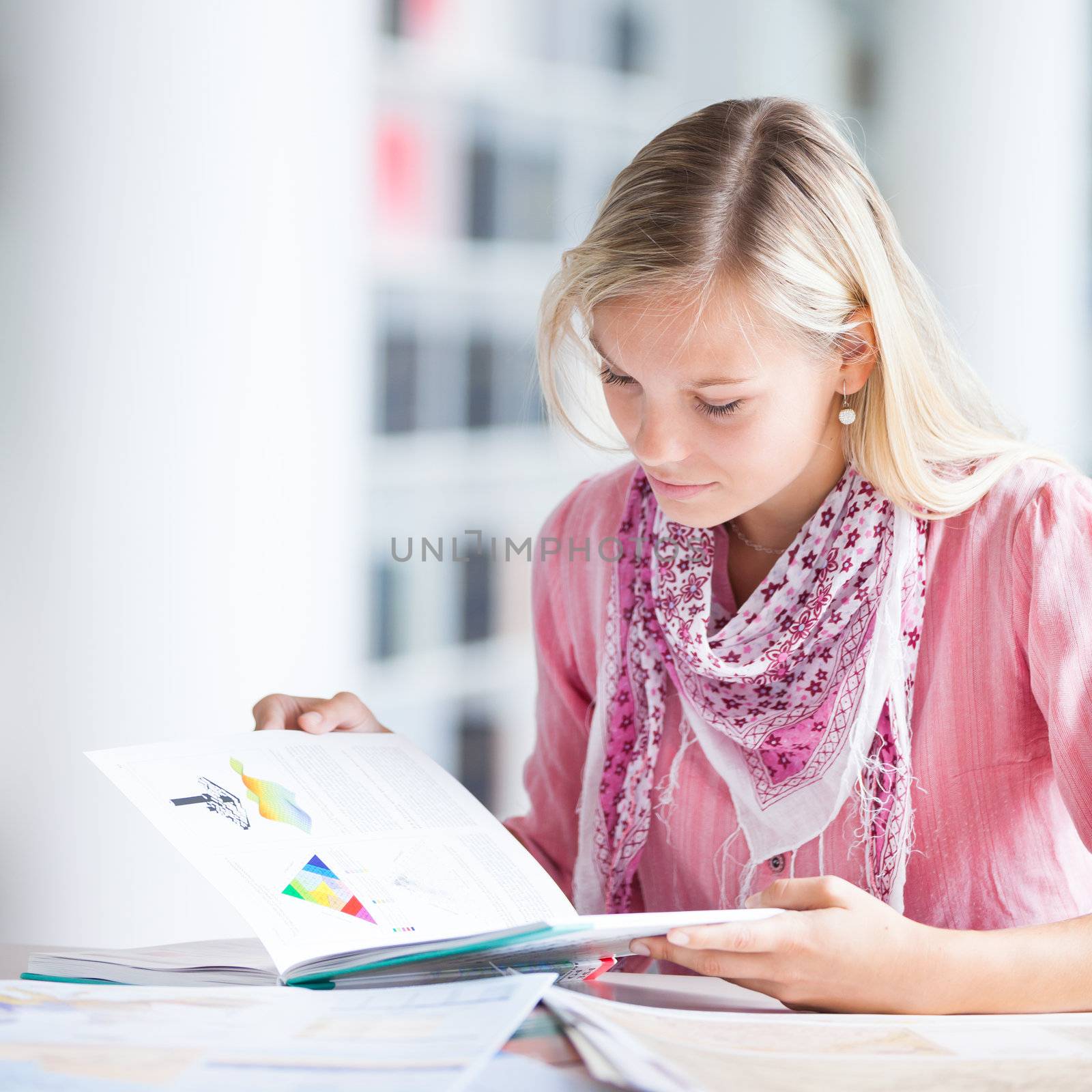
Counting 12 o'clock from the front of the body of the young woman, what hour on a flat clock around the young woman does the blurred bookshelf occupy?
The blurred bookshelf is roughly at 4 o'clock from the young woman.

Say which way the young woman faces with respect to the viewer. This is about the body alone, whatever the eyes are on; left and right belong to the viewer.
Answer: facing the viewer and to the left of the viewer

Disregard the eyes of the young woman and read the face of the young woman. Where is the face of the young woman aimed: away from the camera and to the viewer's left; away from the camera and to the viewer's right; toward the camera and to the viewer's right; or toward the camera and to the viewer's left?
toward the camera and to the viewer's left
